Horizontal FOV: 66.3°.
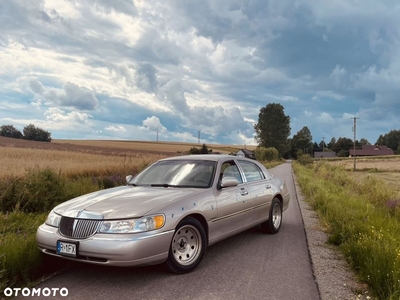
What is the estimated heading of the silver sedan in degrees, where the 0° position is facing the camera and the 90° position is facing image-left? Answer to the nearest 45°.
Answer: approximately 45°
